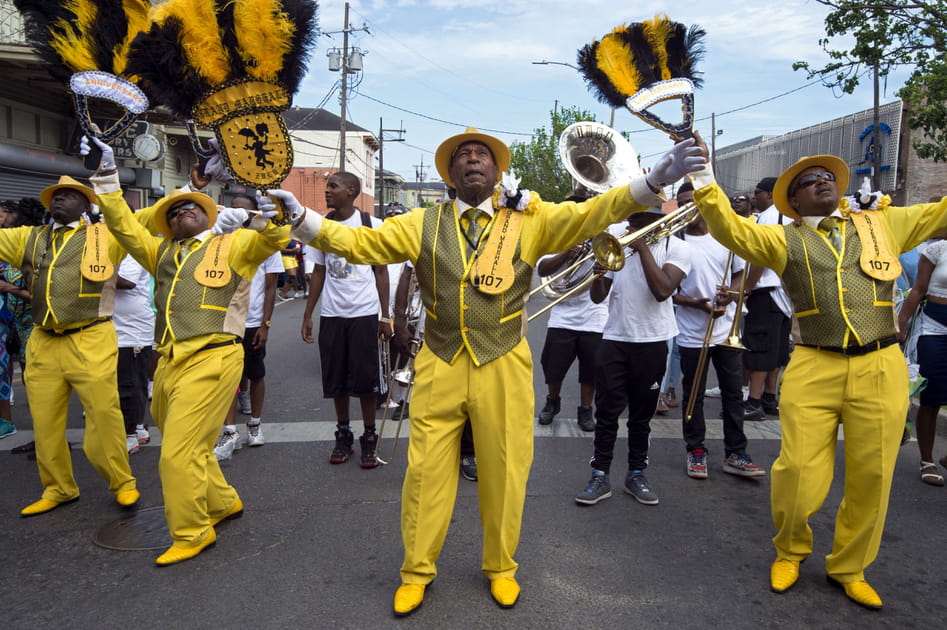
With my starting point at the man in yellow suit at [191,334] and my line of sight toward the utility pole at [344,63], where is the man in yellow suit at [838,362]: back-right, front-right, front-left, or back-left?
back-right

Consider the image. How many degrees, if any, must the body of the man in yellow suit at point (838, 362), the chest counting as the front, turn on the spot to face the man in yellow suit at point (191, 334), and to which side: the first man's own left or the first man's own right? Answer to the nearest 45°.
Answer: approximately 90° to the first man's own right

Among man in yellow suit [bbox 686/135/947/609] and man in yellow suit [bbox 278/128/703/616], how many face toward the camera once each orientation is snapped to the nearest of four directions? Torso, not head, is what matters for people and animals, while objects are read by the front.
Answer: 2

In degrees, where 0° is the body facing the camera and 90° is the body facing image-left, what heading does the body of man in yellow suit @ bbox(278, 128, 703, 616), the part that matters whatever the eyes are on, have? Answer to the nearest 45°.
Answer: approximately 0°

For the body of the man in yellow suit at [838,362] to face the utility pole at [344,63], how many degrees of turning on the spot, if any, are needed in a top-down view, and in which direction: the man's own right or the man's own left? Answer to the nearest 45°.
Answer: approximately 135° to the man's own right

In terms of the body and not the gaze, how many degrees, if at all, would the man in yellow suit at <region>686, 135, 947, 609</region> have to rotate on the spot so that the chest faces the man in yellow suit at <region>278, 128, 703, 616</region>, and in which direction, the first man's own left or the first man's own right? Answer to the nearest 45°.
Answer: approximately 45° to the first man's own right

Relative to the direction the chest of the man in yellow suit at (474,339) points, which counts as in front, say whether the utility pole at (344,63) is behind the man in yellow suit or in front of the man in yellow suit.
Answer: behind

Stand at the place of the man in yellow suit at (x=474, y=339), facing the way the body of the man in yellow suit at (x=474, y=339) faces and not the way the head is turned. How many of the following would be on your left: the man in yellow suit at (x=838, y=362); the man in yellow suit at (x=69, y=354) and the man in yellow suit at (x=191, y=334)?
1

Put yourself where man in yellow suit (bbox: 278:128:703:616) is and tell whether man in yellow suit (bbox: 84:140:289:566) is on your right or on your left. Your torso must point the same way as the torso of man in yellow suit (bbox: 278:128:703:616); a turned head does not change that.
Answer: on your right

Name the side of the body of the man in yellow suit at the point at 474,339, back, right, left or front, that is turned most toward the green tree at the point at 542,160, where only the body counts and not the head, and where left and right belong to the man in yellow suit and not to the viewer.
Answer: back
